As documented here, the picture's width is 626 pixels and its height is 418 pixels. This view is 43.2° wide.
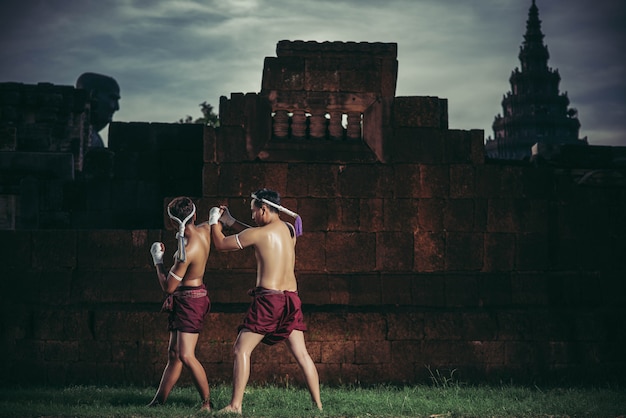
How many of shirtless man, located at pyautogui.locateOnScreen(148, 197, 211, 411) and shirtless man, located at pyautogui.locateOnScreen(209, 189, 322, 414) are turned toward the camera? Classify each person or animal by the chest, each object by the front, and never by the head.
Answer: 0

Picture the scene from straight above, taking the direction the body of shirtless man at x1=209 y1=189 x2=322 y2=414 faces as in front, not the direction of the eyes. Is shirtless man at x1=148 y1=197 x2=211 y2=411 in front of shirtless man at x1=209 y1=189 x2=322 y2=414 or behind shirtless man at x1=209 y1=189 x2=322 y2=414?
in front
